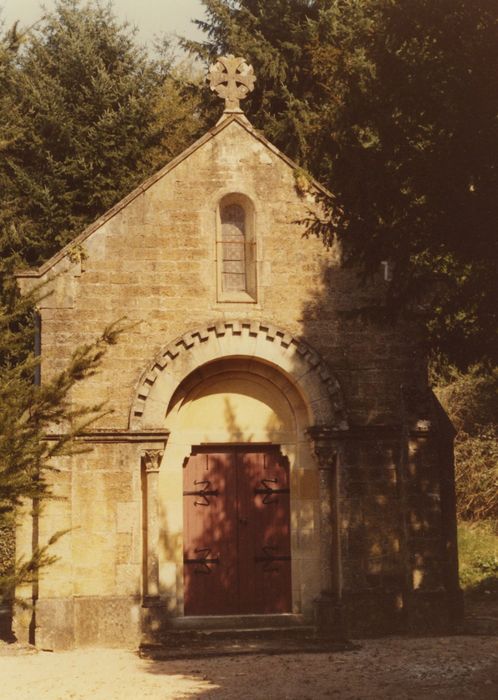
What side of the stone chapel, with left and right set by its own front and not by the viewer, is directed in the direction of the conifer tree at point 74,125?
back

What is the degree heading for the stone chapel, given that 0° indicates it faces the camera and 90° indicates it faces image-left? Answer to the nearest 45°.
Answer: approximately 0°
